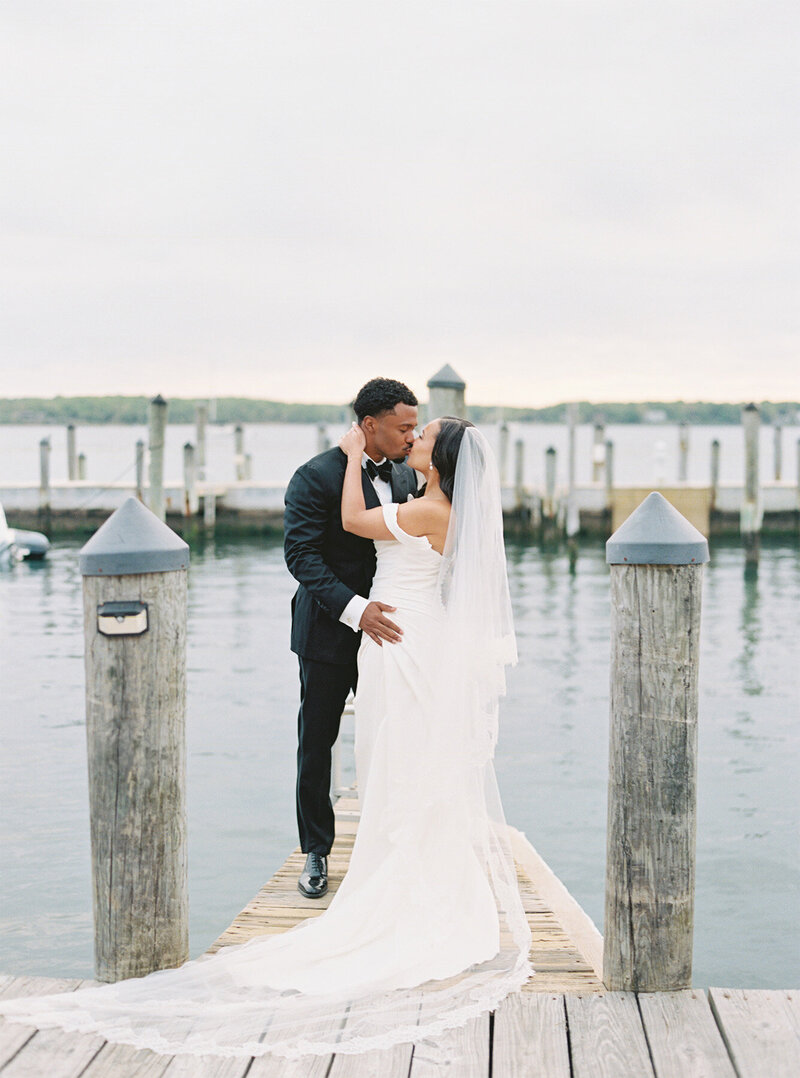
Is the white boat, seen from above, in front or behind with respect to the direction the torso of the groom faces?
behind

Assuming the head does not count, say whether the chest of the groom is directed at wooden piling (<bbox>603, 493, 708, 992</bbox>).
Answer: yes

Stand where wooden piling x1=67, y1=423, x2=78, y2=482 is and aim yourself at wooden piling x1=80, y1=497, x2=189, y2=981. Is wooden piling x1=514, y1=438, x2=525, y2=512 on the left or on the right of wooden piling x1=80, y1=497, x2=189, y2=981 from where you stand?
left

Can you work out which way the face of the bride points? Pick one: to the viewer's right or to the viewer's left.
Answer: to the viewer's left

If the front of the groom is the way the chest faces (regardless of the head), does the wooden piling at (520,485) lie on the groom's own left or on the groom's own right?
on the groom's own left

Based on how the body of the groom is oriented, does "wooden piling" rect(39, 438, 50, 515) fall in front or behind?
behind

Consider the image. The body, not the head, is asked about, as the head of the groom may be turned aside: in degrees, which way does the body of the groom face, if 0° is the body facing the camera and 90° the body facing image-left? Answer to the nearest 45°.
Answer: approximately 315°

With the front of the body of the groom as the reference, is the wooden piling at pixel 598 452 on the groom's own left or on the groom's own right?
on the groom's own left
